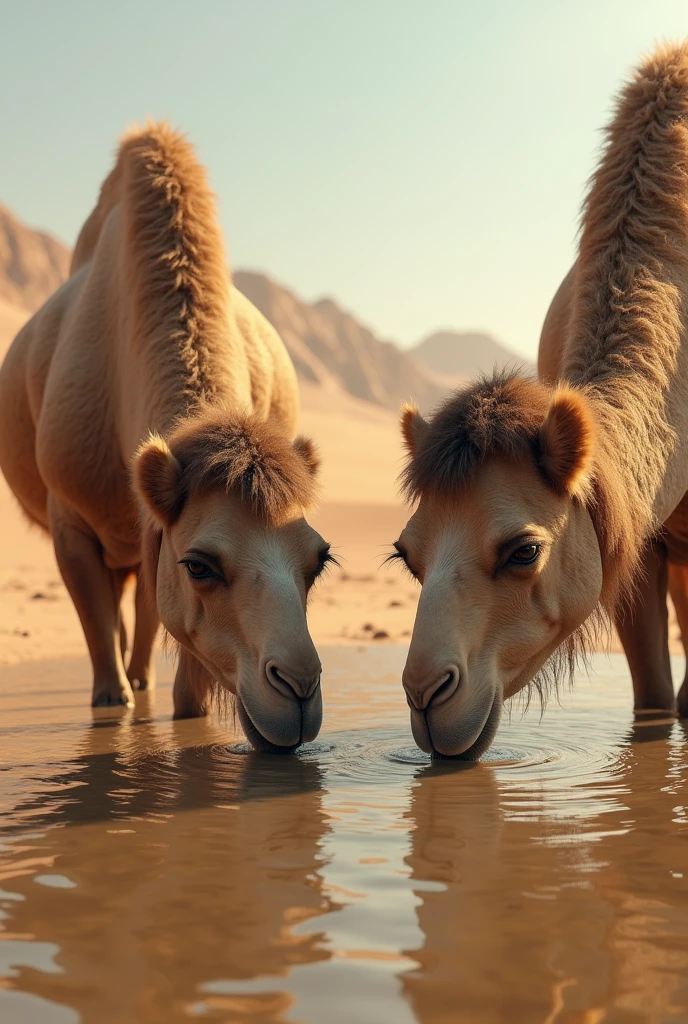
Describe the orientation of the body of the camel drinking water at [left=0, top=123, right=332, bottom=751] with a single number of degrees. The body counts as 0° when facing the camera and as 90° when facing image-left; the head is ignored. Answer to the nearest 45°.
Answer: approximately 315°

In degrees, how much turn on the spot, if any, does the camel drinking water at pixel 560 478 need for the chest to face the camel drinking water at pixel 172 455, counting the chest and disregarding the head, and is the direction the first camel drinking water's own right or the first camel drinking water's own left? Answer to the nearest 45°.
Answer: approximately 90° to the first camel drinking water's own right

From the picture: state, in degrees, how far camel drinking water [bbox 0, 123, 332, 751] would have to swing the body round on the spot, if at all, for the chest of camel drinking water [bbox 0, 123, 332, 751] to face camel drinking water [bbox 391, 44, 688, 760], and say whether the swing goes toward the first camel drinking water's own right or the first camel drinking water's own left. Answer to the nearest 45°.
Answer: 0° — it already faces it

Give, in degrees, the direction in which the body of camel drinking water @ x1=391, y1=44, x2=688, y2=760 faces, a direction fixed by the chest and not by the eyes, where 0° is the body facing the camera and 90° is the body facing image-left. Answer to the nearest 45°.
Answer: approximately 45°
